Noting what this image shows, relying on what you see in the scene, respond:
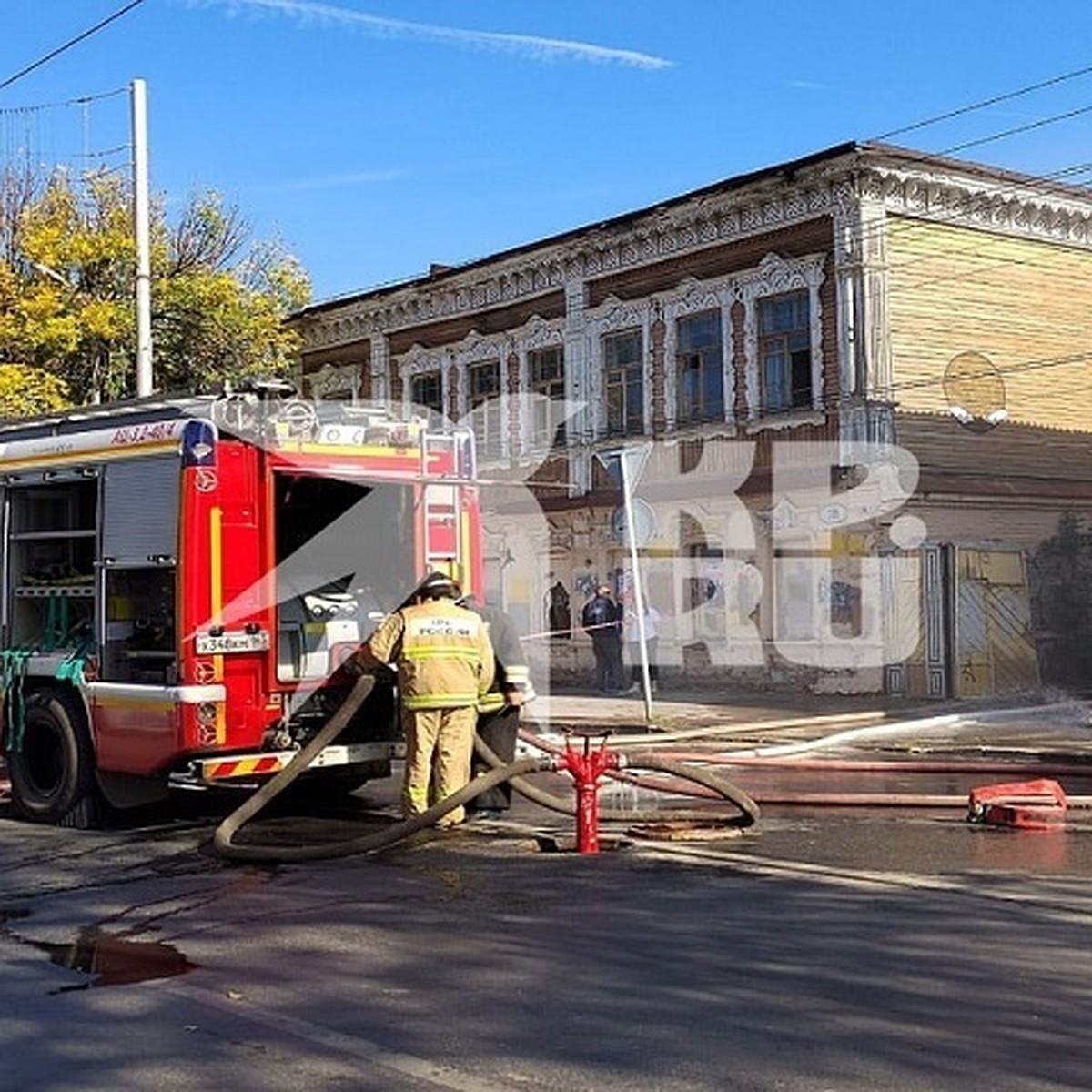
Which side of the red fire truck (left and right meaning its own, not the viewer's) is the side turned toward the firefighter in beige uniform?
back

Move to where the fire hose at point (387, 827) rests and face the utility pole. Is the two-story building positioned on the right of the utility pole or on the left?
right

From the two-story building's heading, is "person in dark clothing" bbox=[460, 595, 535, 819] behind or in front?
in front

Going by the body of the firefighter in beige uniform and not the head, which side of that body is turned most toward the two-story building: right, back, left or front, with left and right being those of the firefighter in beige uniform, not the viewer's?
front

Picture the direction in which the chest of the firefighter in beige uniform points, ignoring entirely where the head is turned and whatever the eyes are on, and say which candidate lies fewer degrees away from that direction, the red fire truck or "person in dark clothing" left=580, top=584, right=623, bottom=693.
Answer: the person in dark clothing

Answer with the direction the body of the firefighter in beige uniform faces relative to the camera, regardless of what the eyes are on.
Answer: away from the camera

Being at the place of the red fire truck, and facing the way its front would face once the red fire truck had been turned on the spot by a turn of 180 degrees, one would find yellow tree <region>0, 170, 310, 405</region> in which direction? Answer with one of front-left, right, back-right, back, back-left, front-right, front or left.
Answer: back-left

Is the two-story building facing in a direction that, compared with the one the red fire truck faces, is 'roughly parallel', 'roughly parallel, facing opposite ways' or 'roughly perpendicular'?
roughly perpendicular

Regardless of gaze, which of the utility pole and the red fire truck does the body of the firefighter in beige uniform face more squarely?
the utility pole

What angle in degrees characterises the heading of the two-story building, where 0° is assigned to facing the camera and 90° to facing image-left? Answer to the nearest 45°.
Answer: approximately 45°

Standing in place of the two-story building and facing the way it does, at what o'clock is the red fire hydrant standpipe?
The red fire hydrant standpipe is roughly at 11 o'clock from the two-story building.

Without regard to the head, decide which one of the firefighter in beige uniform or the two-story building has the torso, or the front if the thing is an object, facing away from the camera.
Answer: the firefighter in beige uniform

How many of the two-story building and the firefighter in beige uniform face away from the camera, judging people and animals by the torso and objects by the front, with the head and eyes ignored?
1

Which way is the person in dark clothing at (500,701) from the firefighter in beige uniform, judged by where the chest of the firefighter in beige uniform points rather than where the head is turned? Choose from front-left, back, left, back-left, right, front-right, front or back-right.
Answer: front-right

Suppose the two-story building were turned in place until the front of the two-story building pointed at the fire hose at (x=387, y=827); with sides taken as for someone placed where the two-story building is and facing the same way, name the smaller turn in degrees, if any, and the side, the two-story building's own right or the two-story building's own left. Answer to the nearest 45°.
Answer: approximately 45° to the two-story building's own left

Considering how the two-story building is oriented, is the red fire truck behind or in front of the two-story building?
in front

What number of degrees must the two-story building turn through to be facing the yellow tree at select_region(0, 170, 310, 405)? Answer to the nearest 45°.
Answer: approximately 45° to its right
